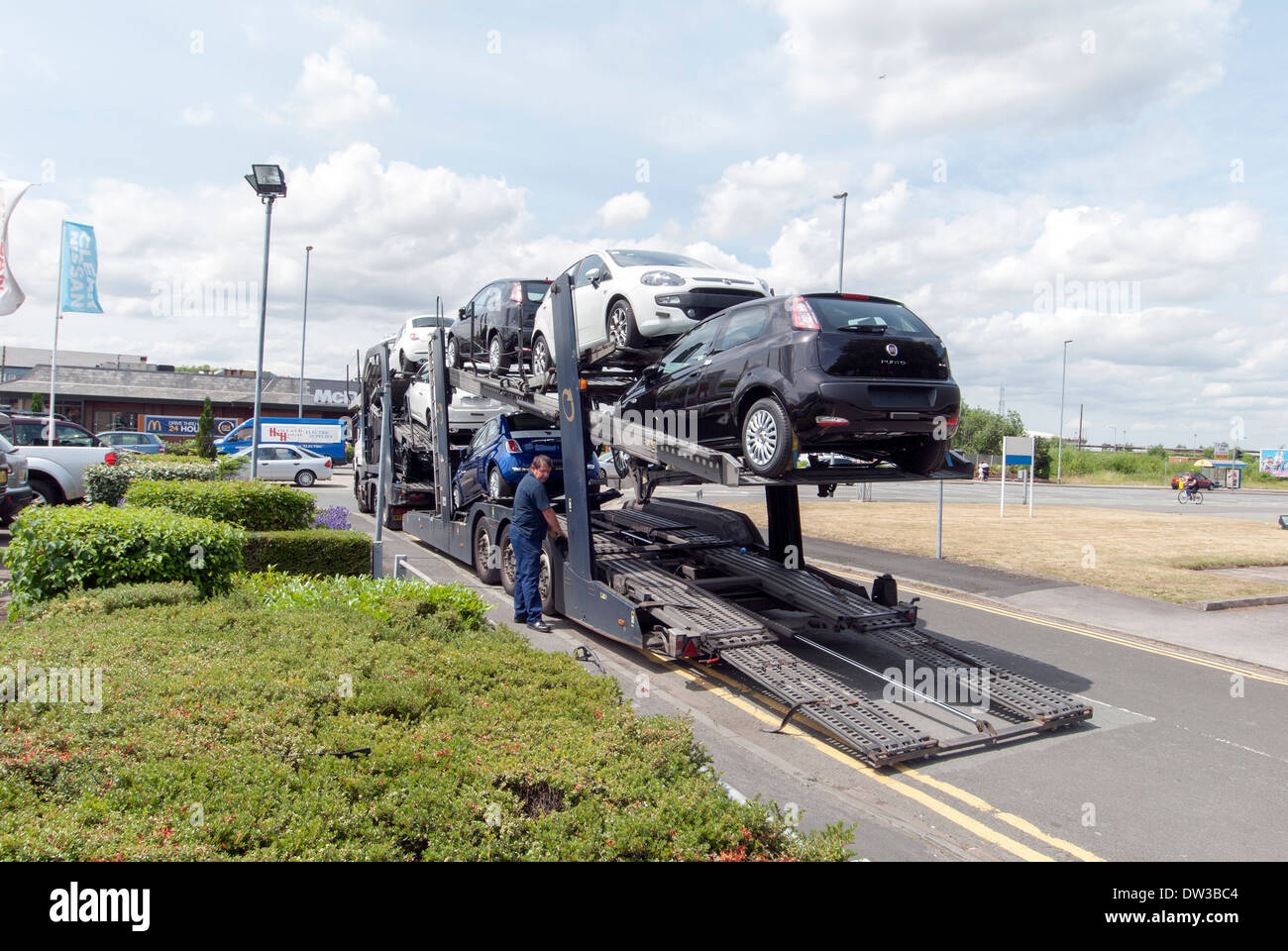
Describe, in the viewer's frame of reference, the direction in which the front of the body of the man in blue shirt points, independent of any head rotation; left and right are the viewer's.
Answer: facing to the right of the viewer

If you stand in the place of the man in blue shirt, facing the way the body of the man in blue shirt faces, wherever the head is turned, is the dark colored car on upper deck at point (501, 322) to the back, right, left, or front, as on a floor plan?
left

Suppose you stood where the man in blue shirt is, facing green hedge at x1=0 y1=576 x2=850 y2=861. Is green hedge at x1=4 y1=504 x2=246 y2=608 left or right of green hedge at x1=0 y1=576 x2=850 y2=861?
right

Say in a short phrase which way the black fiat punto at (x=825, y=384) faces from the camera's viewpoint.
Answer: facing away from the viewer and to the left of the viewer

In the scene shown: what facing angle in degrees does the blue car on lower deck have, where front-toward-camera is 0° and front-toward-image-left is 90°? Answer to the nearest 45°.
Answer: approximately 135°

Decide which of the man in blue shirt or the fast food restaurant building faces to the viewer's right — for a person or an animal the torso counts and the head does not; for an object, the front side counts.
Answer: the man in blue shirt

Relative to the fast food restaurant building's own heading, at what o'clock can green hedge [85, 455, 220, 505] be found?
The green hedge is roughly at 12 o'clock from the fast food restaurant building.
